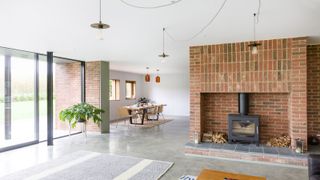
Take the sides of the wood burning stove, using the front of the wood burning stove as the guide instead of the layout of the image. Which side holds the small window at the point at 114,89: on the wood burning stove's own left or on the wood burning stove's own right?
on the wood burning stove's own right

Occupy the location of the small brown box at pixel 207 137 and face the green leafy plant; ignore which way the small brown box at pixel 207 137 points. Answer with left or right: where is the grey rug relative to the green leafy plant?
left

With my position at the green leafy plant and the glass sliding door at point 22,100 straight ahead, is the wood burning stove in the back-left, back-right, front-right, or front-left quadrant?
back-left

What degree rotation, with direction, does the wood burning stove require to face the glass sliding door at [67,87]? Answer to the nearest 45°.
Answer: approximately 90° to its right

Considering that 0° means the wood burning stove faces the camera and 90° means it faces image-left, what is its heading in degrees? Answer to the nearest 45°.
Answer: approximately 0°

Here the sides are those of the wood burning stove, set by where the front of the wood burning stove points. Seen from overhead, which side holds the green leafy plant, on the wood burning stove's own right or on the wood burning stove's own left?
on the wood burning stove's own right

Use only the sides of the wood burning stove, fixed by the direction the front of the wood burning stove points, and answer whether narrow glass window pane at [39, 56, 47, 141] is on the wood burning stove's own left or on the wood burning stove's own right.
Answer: on the wood burning stove's own right

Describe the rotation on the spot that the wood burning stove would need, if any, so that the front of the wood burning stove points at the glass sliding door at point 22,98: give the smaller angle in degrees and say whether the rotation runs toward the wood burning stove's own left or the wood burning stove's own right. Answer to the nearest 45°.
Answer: approximately 90° to the wood burning stove's own right

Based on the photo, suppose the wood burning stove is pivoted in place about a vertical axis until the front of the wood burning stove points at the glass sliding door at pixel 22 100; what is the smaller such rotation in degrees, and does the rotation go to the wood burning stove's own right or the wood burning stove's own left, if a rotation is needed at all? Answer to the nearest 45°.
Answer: approximately 90° to the wood burning stove's own right

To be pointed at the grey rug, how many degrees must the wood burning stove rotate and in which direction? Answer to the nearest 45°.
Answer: approximately 45° to its right
